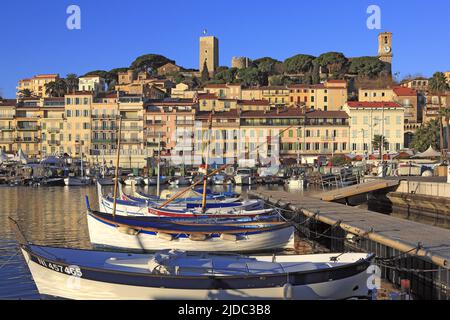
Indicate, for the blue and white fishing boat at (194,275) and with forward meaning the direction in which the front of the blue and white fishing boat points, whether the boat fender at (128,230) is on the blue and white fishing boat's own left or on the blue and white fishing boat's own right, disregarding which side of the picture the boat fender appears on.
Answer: on the blue and white fishing boat's own right

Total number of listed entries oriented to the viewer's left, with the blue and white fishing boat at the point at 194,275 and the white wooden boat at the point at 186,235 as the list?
2

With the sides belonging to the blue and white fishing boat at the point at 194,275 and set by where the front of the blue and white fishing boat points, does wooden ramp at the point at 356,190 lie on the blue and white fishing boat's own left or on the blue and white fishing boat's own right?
on the blue and white fishing boat's own right

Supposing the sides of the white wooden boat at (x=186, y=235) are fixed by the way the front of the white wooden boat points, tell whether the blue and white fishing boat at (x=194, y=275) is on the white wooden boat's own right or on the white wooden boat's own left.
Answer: on the white wooden boat's own left

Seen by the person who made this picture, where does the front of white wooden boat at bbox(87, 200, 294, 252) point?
facing to the left of the viewer

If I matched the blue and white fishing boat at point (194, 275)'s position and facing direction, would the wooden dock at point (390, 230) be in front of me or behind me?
behind

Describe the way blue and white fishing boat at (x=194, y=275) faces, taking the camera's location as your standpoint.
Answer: facing to the left of the viewer

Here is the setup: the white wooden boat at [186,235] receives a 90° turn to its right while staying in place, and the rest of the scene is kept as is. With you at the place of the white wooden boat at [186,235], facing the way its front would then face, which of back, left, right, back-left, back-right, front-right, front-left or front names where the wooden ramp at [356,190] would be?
front-right

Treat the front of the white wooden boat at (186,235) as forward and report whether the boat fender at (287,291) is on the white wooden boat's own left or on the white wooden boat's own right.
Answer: on the white wooden boat's own left

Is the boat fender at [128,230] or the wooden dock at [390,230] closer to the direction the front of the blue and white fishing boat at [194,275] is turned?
the boat fender
